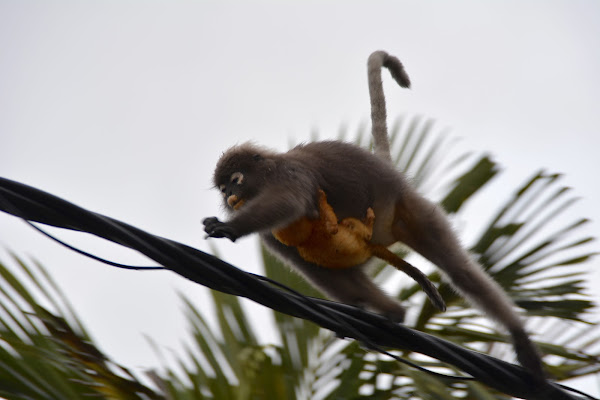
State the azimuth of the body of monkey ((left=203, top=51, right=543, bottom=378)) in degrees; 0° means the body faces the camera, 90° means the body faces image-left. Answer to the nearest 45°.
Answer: approximately 90°
